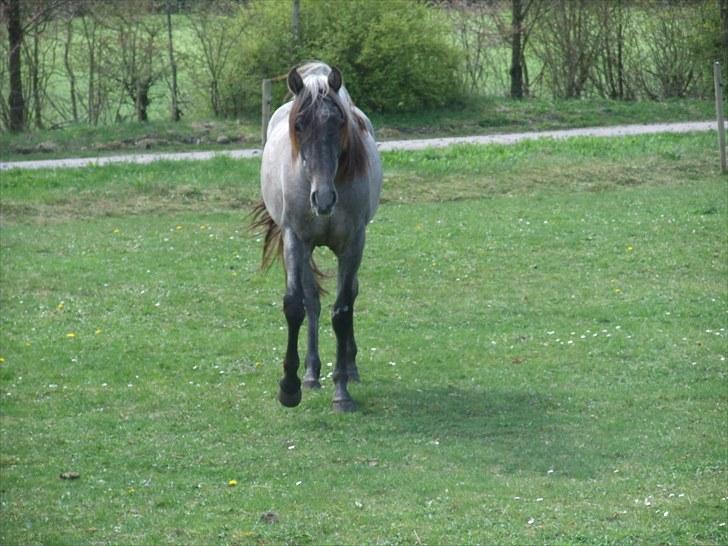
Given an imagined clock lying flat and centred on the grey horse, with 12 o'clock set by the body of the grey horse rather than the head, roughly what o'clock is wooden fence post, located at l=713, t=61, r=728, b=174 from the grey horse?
The wooden fence post is roughly at 7 o'clock from the grey horse.

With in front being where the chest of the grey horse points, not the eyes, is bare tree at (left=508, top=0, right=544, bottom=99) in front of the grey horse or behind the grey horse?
behind

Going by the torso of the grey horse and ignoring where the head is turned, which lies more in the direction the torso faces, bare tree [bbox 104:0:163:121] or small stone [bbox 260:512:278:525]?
the small stone

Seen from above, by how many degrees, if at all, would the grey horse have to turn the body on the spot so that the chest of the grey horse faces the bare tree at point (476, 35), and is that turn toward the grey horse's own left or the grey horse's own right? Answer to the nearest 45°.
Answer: approximately 180°

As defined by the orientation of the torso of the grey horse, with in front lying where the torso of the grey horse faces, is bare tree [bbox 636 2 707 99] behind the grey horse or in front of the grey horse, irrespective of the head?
behind

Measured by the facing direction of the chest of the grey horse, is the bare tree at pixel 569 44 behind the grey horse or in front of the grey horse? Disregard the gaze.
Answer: behind

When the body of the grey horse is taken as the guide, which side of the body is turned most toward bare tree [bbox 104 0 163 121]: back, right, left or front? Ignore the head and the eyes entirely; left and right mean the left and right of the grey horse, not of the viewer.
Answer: back

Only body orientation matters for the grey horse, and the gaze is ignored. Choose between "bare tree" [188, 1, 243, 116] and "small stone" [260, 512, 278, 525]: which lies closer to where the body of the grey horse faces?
the small stone

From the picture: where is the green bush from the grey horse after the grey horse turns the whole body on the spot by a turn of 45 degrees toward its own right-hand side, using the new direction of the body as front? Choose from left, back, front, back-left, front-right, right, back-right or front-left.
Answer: back-right

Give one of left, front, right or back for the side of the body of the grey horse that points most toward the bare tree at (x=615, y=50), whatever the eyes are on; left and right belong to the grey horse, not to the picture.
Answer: back

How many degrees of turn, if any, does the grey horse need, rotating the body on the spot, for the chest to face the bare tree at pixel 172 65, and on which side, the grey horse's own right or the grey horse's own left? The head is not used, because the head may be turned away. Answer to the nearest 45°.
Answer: approximately 180°

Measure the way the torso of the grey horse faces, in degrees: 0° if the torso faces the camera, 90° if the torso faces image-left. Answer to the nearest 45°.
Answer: approximately 0°
